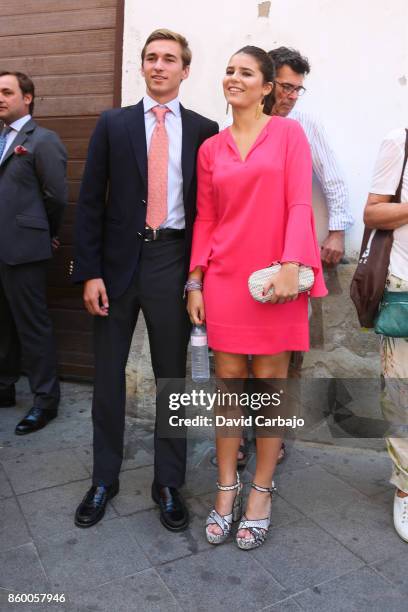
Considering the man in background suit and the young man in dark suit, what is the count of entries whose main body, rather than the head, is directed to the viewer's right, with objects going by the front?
0

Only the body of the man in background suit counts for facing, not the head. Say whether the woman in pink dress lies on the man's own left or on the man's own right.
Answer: on the man's own left

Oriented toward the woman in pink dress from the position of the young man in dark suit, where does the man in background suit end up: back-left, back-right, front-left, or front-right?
back-left

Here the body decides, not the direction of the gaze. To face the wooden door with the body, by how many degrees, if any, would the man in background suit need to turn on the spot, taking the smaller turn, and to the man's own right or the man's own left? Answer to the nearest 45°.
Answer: approximately 135° to the man's own right

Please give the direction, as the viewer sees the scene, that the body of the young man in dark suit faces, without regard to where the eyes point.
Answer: toward the camera

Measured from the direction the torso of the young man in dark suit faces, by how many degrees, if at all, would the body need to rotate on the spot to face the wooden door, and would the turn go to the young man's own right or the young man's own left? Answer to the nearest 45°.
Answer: approximately 180°

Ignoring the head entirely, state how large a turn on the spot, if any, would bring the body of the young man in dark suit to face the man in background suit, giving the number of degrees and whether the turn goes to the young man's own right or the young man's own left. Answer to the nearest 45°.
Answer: approximately 135° to the young man's own right

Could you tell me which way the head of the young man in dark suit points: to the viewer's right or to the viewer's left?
to the viewer's left

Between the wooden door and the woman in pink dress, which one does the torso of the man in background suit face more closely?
the woman in pink dress

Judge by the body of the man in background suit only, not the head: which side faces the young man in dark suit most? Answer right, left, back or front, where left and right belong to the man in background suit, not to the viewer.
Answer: left

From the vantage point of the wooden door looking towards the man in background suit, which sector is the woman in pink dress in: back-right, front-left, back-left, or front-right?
front-left

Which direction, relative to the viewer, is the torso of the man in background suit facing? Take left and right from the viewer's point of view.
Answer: facing the viewer and to the left of the viewer
